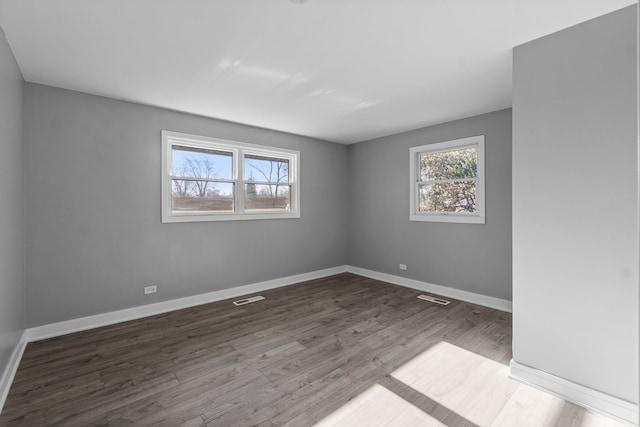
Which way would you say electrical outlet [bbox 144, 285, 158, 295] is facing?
toward the camera

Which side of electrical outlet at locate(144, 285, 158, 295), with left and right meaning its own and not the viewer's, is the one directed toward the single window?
left

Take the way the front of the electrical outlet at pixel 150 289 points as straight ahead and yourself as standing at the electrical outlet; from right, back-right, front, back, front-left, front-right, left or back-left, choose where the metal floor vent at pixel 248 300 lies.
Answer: left

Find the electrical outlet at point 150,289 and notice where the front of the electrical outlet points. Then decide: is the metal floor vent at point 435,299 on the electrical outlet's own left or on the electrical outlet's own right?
on the electrical outlet's own left
